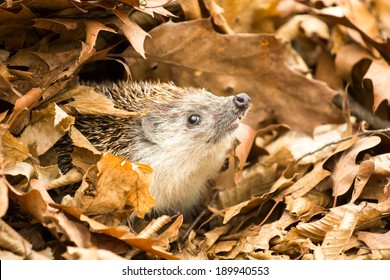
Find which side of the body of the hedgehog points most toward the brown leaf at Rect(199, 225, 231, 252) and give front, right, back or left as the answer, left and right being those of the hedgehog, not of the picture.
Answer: right

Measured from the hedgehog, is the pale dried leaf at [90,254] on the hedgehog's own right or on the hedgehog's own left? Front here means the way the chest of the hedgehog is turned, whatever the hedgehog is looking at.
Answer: on the hedgehog's own right

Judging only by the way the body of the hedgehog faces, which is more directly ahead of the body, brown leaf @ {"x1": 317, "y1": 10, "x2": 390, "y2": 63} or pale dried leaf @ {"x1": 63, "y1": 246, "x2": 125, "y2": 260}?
the brown leaf

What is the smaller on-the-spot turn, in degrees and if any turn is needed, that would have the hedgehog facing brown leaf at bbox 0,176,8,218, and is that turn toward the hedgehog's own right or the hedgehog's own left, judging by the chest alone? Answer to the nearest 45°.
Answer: approximately 135° to the hedgehog's own right

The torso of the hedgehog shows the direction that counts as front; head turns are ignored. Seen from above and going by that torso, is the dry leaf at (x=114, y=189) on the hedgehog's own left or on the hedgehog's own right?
on the hedgehog's own right

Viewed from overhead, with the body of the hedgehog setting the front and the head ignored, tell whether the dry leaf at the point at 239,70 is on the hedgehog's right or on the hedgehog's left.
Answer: on the hedgehog's left

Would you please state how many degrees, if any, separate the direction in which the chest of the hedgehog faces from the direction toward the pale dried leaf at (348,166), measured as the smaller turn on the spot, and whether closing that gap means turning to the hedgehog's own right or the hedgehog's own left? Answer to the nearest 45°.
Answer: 0° — it already faces it

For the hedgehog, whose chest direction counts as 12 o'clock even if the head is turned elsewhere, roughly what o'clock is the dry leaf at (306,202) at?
The dry leaf is roughly at 1 o'clock from the hedgehog.

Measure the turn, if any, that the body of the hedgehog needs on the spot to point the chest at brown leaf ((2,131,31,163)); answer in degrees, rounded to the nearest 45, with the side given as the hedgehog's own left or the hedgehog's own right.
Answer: approximately 135° to the hedgehog's own right

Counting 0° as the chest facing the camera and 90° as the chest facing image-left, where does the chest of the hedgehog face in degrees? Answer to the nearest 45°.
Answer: approximately 270°

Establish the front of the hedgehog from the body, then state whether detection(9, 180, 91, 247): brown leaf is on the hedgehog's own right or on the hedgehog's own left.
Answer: on the hedgehog's own right

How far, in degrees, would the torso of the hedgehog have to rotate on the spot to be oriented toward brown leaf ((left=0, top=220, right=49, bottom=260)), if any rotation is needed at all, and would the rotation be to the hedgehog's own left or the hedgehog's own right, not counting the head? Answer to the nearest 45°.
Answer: approximately 135° to the hedgehog's own right
